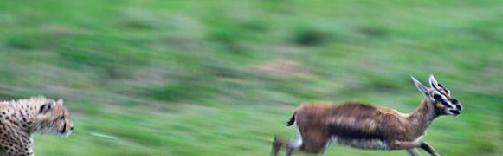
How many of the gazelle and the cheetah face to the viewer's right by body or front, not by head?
2

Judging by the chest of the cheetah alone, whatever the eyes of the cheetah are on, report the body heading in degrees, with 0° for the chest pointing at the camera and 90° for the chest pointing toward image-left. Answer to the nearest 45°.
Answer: approximately 270°

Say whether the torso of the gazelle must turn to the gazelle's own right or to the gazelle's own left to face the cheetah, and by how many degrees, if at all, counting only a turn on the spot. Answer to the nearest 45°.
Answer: approximately 180°

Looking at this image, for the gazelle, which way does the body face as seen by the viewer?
to the viewer's right

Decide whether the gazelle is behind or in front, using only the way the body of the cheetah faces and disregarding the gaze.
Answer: in front
